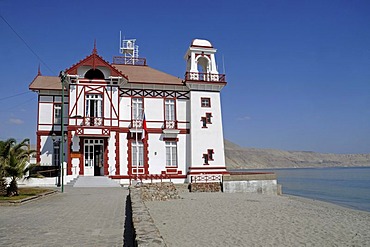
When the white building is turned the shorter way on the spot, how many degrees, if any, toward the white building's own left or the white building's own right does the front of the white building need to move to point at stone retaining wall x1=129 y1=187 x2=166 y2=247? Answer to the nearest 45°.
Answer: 0° — it already faces it

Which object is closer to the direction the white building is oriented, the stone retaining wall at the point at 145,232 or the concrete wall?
the stone retaining wall

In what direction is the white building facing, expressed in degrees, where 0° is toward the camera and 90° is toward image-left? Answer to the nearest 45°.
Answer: approximately 0°

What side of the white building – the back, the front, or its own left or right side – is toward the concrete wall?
left
